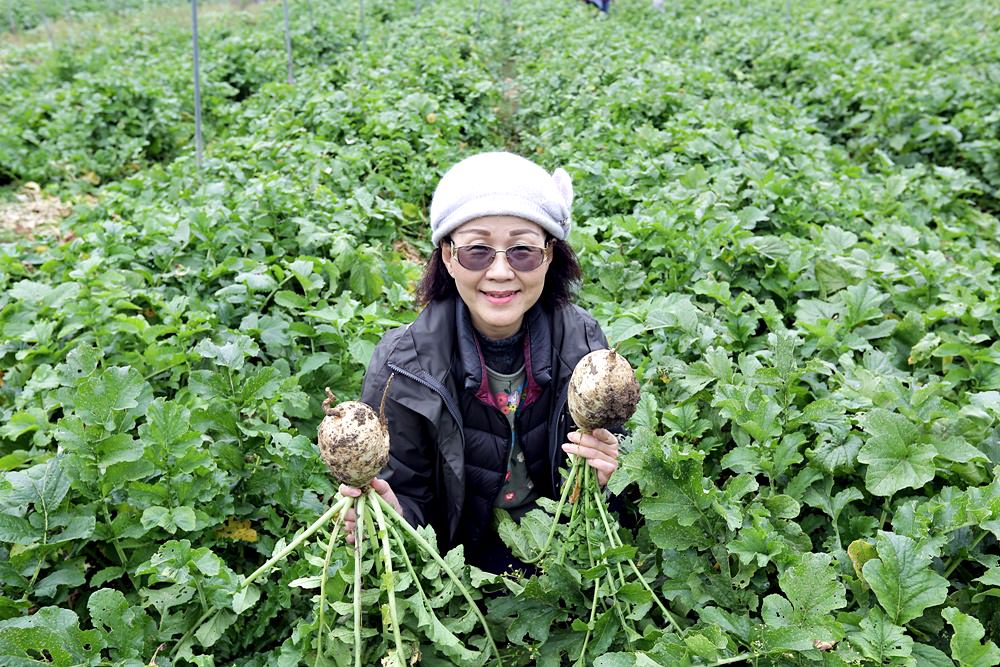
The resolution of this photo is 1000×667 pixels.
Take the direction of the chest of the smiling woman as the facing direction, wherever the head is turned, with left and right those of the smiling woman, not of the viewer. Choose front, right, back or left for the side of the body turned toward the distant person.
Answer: back

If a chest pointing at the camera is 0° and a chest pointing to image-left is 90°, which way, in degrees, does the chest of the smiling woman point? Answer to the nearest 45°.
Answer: approximately 0°
